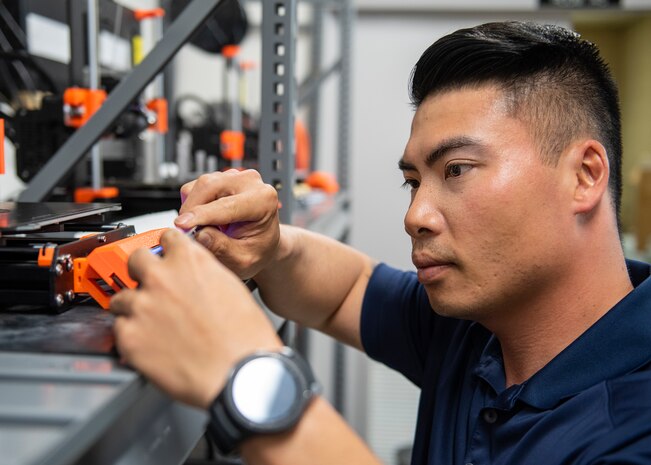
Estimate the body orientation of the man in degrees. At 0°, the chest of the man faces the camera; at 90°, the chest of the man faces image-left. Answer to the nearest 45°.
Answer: approximately 45°

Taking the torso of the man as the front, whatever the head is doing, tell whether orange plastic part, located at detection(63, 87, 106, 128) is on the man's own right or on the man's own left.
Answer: on the man's own right

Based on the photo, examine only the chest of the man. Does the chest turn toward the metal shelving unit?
yes

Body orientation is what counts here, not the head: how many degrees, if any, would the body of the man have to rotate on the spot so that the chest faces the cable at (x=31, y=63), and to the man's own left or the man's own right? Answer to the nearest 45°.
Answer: approximately 90° to the man's own right

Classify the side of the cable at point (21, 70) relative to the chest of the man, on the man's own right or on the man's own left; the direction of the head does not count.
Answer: on the man's own right

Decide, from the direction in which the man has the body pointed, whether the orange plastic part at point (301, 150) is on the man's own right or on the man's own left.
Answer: on the man's own right
